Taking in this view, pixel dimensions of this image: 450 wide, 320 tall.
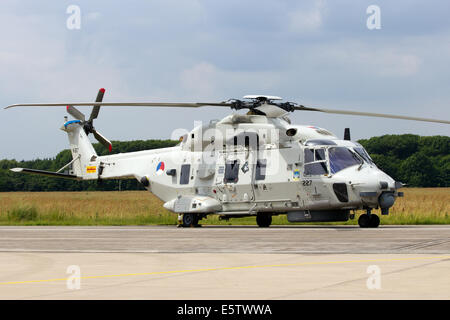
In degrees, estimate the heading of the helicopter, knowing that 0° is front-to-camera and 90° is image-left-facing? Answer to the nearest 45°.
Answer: approximately 315°
